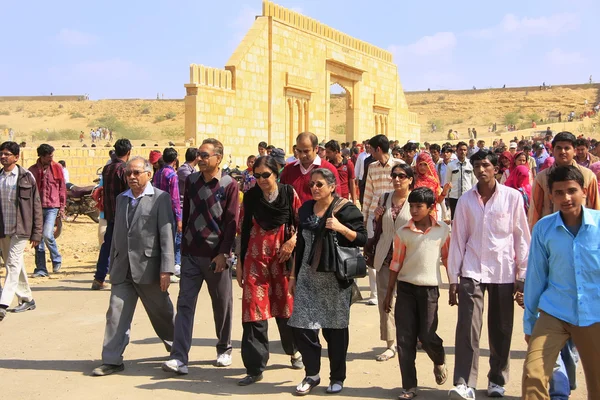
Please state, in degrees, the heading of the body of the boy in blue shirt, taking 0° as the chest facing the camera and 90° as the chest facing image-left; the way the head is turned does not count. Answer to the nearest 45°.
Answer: approximately 0°

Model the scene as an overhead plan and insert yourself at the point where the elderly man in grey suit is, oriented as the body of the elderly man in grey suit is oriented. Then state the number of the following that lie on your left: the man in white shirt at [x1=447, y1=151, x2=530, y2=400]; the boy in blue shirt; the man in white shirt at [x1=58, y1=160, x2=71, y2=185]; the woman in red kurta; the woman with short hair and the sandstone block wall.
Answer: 4

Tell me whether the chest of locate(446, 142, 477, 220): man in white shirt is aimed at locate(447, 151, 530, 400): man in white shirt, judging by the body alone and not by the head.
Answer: yes

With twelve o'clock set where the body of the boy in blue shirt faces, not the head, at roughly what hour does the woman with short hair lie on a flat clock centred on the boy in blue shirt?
The woman with short hair is roughly at 4 o'clock from the boy in blue shirt.

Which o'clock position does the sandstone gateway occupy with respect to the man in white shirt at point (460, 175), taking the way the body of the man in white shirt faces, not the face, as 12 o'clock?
The sandstone gateway is roughly at 5 o'clock from the man in white shirt.

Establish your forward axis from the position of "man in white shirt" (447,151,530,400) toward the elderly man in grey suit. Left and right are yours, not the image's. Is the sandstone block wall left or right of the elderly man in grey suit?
right

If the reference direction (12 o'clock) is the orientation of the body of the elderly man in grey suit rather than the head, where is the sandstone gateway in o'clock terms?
The sandstone gateway is roughly at 5 o'clock from the elderly man in grey suit.

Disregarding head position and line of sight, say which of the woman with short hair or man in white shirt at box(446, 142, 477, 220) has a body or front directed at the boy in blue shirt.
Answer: the man in white shirt

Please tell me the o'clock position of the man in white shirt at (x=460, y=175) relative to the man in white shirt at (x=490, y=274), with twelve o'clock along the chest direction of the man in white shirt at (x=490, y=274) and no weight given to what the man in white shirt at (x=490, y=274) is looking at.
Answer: the man in white shirt at (x=460, y=175) is roughly at 6 o'clock from the man in white shirt at (x=490, y=274).
